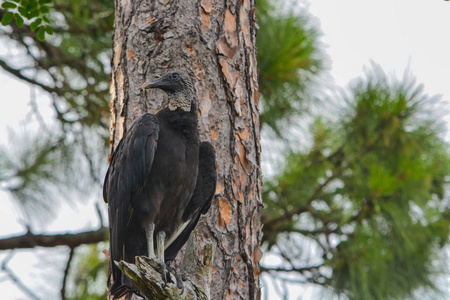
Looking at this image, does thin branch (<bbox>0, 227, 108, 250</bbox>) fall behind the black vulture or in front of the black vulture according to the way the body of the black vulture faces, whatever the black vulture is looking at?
behind

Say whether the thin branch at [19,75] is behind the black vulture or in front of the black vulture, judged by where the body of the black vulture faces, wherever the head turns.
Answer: behind
